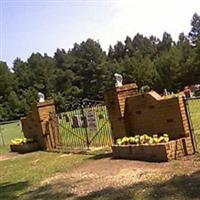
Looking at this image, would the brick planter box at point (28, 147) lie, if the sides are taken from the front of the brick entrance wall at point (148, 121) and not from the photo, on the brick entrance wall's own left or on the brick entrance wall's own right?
on the brick entrance wall's own right

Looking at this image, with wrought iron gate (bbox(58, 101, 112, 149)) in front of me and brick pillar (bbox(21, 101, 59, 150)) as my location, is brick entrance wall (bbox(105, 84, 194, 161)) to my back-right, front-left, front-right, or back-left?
front-right

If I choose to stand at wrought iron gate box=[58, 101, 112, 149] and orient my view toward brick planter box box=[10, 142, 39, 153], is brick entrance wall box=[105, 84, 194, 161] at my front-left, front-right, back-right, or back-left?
back-left

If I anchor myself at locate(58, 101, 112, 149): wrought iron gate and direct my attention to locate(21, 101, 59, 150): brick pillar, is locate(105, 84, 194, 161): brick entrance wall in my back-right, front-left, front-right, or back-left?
back-left

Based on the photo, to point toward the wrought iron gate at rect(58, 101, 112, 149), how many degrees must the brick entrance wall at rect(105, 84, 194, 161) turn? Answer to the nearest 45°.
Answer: approximately 90° to its right

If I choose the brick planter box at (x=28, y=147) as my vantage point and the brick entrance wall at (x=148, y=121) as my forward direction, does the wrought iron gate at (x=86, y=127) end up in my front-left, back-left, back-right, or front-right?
front-left

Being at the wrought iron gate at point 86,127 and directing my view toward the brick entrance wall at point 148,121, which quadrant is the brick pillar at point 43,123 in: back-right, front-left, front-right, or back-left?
back-right

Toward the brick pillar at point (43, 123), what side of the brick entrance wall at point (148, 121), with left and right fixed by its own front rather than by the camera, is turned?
right

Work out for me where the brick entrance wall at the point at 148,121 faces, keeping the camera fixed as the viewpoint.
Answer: facing the viewer and to the left of the viewer
